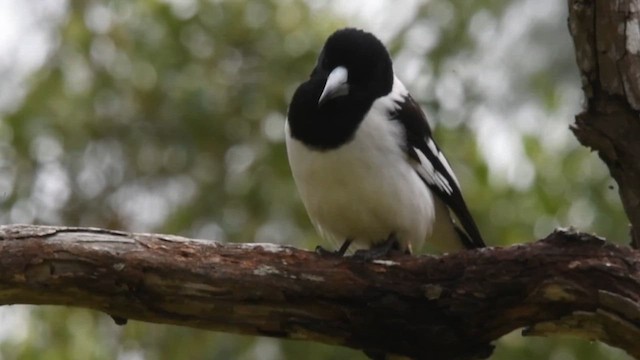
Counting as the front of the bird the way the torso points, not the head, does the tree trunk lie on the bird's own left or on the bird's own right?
on the bird's own left

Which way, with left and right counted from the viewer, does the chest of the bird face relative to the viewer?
facing the viewer and to the left of the viewer
